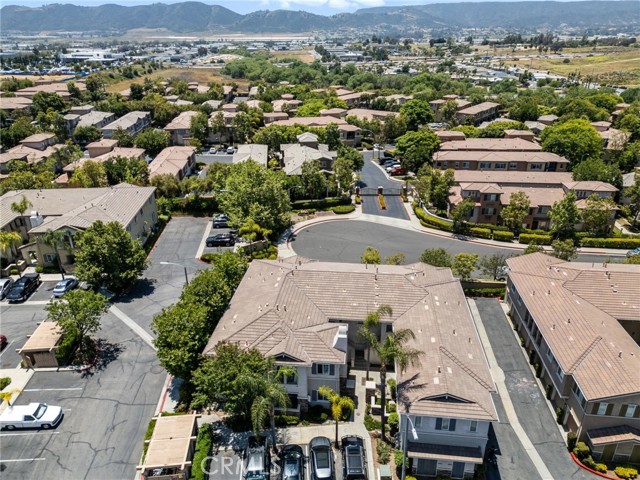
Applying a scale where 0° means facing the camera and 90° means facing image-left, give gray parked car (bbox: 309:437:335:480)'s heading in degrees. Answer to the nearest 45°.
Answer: approximately 180°

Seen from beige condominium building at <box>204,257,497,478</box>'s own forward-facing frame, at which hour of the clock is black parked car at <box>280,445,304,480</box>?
The black parked car is roughly at 1 o'clock from the beige condominium building.

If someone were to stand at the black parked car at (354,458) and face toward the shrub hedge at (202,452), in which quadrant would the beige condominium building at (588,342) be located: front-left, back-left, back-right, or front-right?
back-right

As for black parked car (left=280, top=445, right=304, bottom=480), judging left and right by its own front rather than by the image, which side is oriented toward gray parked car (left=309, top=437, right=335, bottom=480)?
right

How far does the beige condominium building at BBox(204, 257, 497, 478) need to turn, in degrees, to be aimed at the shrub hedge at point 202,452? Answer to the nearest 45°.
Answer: approximately 45° to its right

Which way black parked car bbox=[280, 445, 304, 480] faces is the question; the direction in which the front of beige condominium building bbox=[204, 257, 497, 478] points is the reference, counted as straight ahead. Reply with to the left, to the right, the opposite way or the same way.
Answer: the opposite way

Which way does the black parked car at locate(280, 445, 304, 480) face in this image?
away from the camera

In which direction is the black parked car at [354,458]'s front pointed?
away from the camera

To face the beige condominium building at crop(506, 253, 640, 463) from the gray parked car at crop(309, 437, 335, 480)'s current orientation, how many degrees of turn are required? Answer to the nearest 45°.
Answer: approximately 45° to its right

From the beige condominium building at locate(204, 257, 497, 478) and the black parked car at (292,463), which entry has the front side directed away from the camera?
the black parked car

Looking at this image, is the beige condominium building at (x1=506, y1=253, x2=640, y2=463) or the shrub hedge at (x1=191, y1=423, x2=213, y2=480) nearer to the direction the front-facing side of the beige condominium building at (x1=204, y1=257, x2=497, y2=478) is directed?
the shrub hedge

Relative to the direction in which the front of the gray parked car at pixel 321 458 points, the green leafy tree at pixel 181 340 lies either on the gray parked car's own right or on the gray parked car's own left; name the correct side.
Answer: on the gray parked car's own left

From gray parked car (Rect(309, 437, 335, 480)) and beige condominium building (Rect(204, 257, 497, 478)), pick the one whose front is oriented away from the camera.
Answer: the gray parked car
